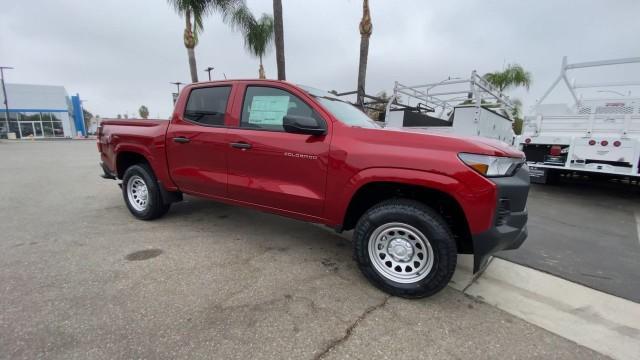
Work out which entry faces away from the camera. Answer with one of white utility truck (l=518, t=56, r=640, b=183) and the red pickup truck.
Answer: the white utility truck

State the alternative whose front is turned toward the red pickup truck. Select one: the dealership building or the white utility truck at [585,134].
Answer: the dealership building

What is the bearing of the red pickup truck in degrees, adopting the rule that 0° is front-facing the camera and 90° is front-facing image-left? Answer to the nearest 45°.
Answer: approximately 315°

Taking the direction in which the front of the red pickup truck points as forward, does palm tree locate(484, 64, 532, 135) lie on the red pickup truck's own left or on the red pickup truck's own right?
on the red pickup truck's own left

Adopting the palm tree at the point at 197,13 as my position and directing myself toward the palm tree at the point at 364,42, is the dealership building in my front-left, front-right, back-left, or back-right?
back-left

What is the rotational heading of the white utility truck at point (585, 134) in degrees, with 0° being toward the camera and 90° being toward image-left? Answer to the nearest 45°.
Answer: approximately 180°

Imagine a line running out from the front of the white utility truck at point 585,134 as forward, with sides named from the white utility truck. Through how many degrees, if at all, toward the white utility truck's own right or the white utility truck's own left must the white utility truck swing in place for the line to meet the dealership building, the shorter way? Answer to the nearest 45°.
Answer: approximately 90° to the white utility truck's own left

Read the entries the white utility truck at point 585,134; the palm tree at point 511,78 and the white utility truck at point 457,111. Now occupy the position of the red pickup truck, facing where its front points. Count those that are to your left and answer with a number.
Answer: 3

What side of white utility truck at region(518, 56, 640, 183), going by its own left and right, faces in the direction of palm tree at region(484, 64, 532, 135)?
front

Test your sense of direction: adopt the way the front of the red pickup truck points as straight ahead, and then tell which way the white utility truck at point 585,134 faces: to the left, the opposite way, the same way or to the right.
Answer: to the left

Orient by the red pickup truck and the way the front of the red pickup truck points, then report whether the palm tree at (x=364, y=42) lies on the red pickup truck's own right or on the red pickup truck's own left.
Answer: on the red pickup truck's own left

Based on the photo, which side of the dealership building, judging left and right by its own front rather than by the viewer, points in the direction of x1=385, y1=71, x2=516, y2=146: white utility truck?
front

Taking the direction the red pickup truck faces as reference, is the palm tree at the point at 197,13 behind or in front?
behind
